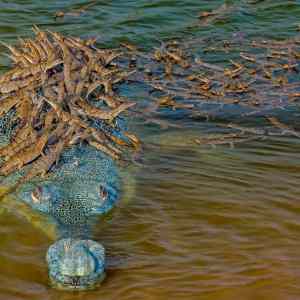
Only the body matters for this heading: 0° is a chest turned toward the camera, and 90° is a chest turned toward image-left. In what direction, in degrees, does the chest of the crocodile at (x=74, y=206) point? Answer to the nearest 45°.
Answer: approximately 0°
